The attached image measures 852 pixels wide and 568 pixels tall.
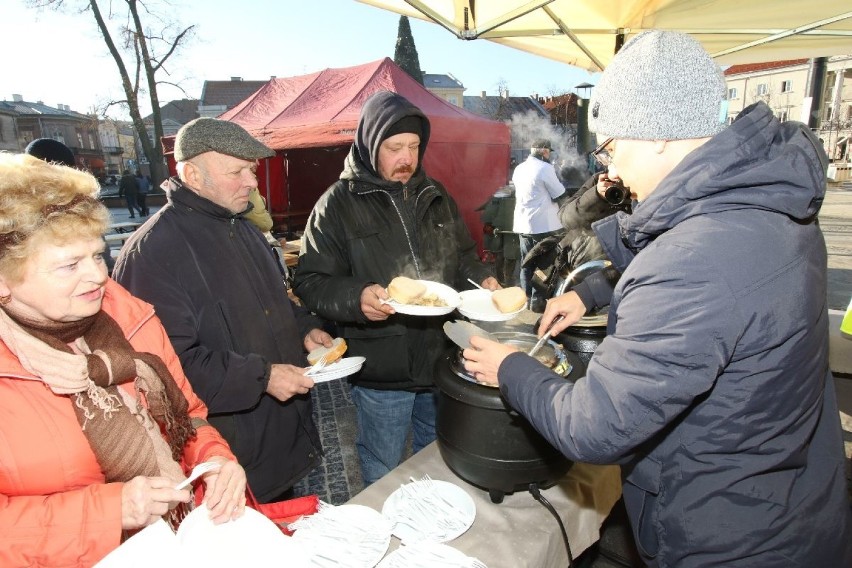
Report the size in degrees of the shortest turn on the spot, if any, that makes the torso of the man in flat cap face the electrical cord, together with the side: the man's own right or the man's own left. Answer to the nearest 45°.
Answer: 0° — they already face it

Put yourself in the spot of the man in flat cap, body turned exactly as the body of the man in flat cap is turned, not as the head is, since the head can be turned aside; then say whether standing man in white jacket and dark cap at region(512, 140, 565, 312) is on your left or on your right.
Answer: on your left

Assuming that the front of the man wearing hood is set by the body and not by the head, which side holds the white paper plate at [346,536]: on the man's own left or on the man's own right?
on the man's own right

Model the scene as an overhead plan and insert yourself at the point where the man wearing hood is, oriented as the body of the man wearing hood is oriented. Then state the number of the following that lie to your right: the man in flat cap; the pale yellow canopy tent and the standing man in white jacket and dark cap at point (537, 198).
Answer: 1

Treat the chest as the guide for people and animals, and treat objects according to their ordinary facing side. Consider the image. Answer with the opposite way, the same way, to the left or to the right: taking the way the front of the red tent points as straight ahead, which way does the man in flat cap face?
to the left

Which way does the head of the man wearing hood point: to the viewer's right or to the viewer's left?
to the viewer's right

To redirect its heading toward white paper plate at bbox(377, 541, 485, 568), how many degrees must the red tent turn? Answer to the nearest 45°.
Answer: approximately 45° to its left

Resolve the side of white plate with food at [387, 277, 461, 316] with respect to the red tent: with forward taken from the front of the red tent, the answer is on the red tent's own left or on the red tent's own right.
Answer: on the red tent's own left

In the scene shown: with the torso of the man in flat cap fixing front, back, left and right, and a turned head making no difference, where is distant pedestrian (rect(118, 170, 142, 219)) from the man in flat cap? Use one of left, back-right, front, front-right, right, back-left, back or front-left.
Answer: back-left

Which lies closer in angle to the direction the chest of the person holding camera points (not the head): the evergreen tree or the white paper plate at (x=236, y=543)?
the white paper plate
